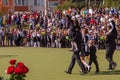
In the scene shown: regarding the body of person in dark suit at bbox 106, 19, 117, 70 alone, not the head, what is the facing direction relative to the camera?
to the viewer's left
